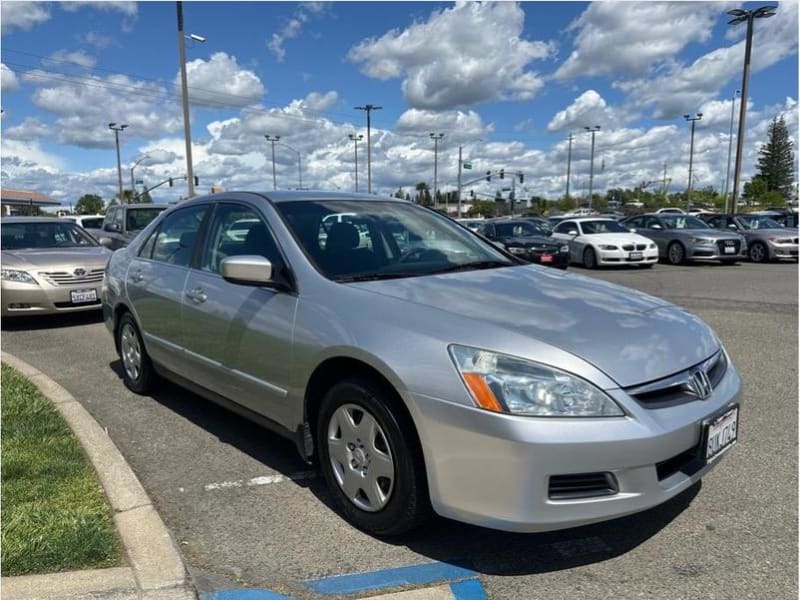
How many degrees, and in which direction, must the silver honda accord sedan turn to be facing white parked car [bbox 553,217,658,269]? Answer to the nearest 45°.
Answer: approximately 135° to its left

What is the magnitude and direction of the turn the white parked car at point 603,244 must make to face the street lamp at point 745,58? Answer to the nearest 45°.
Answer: approximately 135° to its left

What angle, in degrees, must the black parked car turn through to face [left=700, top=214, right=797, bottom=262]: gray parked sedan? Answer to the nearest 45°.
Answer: approximately 90° to its left

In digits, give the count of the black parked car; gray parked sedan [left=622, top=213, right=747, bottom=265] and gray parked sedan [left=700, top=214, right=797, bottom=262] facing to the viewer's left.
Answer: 0

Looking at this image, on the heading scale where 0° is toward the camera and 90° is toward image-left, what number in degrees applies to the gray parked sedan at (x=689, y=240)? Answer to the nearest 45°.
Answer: approximately 315°

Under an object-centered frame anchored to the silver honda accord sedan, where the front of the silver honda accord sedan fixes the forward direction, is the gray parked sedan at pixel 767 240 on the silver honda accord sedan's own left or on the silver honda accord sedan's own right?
on the silver honda accord sedan's own left

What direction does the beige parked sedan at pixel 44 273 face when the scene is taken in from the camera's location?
facing the viewer and to the right of the viewer

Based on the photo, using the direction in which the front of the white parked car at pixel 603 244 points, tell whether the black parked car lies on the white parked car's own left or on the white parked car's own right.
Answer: on the white parked car's own right

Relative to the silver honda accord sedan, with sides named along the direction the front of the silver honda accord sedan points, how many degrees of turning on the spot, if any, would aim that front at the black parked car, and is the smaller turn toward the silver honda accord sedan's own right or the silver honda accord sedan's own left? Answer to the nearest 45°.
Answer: approximately 135° to the silver honda accord sedan's own left

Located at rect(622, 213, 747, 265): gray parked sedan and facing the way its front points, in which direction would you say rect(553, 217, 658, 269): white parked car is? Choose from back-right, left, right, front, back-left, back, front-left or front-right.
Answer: right

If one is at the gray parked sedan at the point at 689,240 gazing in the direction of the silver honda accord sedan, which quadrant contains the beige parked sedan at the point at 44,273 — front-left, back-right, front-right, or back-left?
front-right

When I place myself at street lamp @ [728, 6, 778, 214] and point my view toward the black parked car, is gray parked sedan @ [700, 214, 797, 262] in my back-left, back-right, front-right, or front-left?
front-left

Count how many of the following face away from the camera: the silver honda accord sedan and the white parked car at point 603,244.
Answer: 0

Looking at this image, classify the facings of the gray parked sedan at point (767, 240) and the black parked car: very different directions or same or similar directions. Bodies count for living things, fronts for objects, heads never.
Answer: same or similar directions

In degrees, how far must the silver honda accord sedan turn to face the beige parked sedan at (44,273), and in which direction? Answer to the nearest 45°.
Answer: approximately 180°

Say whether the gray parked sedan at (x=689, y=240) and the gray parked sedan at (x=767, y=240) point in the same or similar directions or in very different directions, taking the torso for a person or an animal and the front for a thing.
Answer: same or similar directions

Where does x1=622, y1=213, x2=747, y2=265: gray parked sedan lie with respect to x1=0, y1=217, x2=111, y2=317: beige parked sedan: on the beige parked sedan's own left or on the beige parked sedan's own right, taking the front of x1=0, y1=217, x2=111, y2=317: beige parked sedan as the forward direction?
on the beige parked sedan's own left

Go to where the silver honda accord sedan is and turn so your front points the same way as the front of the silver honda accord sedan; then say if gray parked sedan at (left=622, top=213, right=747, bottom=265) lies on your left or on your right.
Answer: on your left

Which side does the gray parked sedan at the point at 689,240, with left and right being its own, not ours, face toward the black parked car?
right

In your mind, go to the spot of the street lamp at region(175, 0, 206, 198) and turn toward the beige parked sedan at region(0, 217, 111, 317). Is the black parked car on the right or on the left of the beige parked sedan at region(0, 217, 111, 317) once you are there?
left

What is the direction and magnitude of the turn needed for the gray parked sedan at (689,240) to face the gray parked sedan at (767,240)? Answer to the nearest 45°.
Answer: approximately 90° to its left
